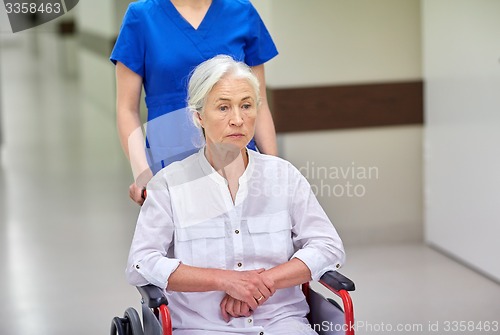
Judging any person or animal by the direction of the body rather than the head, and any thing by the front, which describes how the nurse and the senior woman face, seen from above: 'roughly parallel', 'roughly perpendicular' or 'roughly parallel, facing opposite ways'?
roughly parallel

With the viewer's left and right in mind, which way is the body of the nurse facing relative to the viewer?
facing the viewer

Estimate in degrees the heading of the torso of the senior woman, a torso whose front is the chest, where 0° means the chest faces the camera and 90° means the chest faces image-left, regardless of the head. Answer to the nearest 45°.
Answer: approximately 0°

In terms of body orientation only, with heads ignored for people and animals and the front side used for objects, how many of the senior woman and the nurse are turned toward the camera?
2
